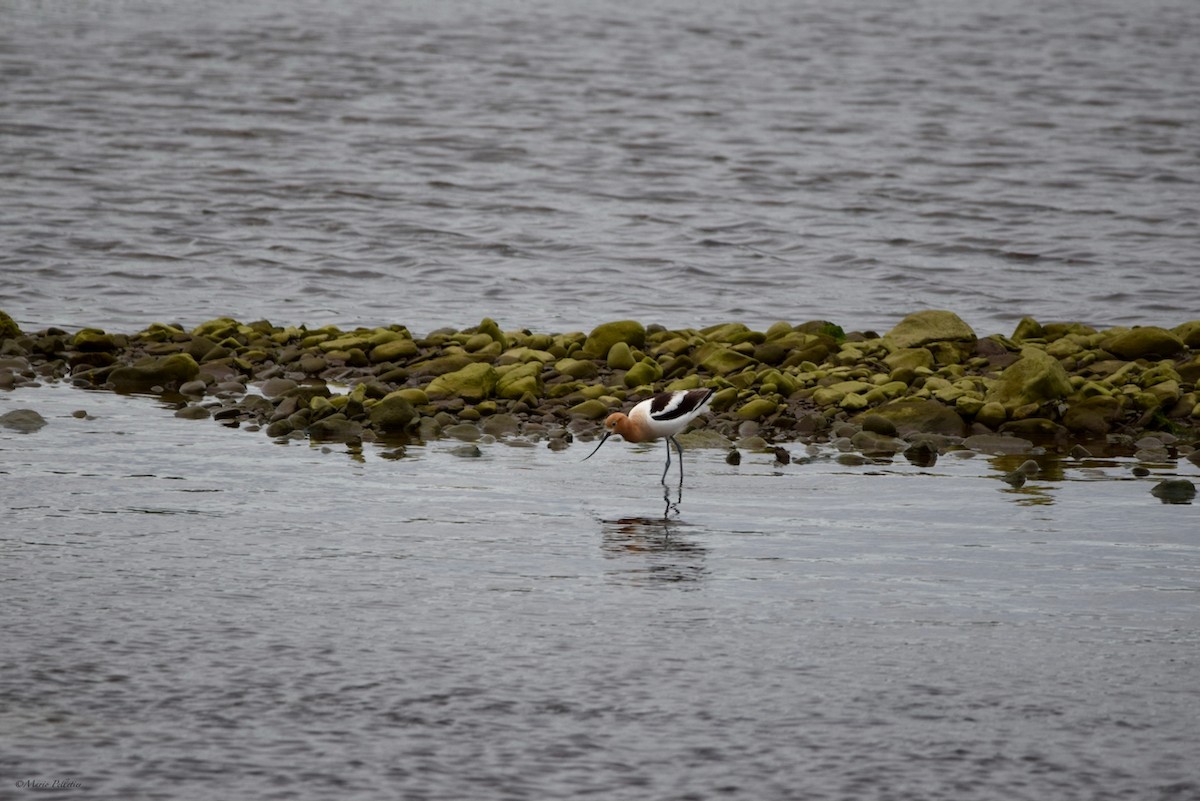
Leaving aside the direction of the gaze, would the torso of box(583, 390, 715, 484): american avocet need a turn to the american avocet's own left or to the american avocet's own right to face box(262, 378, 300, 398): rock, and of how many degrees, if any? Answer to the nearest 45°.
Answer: approximately 45° to the american avocet's own right

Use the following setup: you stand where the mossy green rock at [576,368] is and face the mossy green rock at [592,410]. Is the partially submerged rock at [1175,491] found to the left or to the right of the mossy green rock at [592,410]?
left

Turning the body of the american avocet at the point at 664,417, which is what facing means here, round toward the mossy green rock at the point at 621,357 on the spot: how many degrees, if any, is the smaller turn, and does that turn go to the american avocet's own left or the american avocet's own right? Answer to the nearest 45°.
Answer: approximately 90° to the american avocet's own right

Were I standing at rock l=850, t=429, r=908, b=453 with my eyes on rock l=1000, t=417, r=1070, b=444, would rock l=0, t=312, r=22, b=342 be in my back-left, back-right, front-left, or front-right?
back-left

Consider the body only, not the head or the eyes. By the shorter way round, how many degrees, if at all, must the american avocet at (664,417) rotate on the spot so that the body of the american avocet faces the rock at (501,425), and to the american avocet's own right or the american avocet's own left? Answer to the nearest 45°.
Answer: approximately 45° to the american avocet's own right

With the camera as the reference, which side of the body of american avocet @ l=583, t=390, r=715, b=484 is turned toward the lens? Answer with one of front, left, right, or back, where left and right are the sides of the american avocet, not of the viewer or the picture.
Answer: left

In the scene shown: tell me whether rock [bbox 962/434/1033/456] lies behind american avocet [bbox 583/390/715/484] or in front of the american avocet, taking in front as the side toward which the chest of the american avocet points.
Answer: behind

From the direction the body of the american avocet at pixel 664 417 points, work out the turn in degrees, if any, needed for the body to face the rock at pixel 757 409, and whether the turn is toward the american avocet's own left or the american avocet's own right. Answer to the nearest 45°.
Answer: approximately 135° to the american avocet's own right

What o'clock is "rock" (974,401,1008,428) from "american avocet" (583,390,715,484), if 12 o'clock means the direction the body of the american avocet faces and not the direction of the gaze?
The rock is roughly at 5 o'clock from the american avocet.

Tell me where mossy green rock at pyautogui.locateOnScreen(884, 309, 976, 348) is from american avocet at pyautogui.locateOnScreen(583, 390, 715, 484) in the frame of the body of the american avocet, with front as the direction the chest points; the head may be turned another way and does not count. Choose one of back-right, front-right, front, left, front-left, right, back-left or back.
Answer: back-right

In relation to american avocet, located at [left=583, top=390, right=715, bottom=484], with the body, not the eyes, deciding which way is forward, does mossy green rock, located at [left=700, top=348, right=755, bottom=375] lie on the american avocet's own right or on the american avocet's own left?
on the american avocet's own right

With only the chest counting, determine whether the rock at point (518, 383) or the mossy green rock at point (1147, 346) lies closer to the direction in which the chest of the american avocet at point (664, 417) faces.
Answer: the rock

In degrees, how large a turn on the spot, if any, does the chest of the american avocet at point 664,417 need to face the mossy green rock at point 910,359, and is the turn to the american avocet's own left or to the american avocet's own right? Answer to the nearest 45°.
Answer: approximately 135° to the american avocet's own right
